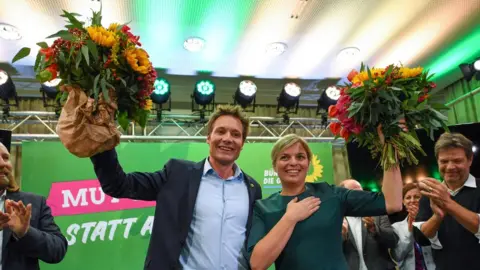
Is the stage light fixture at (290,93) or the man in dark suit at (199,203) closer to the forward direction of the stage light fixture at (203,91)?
the man in dark suit

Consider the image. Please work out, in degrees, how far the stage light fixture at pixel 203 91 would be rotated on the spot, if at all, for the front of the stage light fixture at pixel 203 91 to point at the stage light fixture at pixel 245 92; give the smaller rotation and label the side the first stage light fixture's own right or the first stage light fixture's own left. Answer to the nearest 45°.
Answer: approximately 90° to the first stage light fixture's own left

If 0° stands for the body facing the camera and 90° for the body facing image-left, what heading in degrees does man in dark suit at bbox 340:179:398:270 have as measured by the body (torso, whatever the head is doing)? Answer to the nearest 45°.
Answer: approximately 45°

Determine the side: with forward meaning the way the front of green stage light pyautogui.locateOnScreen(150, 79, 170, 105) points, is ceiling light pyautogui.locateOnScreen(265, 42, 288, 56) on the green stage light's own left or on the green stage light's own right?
on the green stage light's own left

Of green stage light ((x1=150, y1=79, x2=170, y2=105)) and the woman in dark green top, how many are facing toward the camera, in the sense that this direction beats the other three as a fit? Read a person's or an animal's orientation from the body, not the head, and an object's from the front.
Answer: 2

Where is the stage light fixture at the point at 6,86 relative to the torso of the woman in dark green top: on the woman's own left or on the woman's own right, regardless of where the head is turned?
on the woman's own right
